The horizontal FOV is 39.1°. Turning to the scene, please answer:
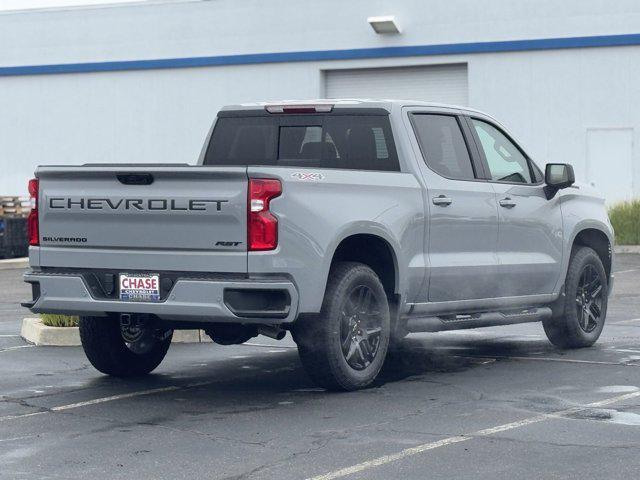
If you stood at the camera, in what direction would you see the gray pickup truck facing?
facing away from the viewer and to the right of the viewer

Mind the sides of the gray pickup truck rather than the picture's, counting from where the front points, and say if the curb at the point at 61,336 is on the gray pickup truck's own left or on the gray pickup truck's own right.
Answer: on the gray pickup truck's own left

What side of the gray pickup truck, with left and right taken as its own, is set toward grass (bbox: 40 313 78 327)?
left

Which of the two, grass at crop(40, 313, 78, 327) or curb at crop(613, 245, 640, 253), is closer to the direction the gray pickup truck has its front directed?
the curb
